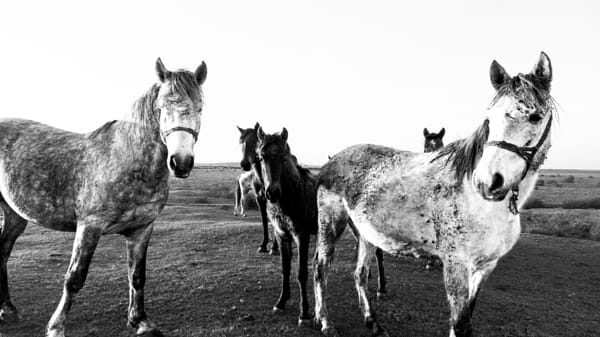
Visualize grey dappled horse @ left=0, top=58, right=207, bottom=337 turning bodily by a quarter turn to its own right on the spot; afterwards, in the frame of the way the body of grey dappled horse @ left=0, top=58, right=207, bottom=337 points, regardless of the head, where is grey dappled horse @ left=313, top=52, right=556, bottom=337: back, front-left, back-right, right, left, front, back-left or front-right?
left

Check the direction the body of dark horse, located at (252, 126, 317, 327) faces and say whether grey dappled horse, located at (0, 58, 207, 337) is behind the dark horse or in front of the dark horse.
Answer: in front

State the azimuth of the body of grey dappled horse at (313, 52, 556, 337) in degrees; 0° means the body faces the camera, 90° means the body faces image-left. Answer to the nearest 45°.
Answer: approximately 315°

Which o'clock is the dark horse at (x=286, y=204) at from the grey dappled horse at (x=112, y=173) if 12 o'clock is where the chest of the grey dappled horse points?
The dark horse is roughly at 10 o'clock from the grey dappled horse.

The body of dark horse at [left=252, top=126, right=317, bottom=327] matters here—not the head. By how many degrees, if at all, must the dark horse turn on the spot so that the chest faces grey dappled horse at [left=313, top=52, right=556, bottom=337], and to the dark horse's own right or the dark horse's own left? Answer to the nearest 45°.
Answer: approximately 90° to the dark horse's own left

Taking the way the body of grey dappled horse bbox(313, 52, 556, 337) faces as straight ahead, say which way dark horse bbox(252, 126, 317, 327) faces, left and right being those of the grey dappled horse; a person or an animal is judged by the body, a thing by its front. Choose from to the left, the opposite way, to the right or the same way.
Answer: to the right

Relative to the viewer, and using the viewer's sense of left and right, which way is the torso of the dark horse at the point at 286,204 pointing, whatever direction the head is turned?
facing the viewer and to the left of the viewer

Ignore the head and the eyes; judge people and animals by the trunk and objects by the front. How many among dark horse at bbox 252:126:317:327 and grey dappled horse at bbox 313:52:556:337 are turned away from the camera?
0

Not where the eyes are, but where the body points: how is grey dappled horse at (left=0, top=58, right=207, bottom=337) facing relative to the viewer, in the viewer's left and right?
facing the viewer and to the right of the viewer
